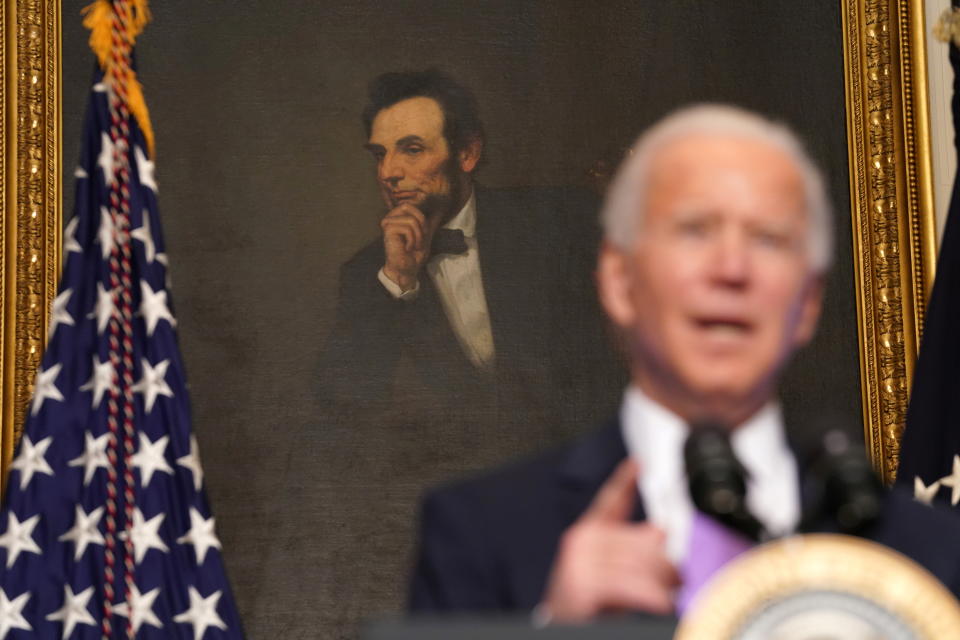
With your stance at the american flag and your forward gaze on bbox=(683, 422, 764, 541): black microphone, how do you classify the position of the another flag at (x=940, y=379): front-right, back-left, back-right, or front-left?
front-left

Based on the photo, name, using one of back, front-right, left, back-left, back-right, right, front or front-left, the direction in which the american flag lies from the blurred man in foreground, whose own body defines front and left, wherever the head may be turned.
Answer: back-right

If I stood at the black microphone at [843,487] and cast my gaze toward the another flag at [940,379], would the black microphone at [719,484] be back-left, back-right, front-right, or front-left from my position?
back-left

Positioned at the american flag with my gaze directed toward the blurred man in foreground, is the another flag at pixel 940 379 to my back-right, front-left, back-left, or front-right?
front-left

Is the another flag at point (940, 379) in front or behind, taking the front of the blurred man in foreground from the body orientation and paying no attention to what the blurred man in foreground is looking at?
behind

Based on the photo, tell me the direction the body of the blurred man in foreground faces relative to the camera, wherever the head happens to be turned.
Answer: toward the camera
